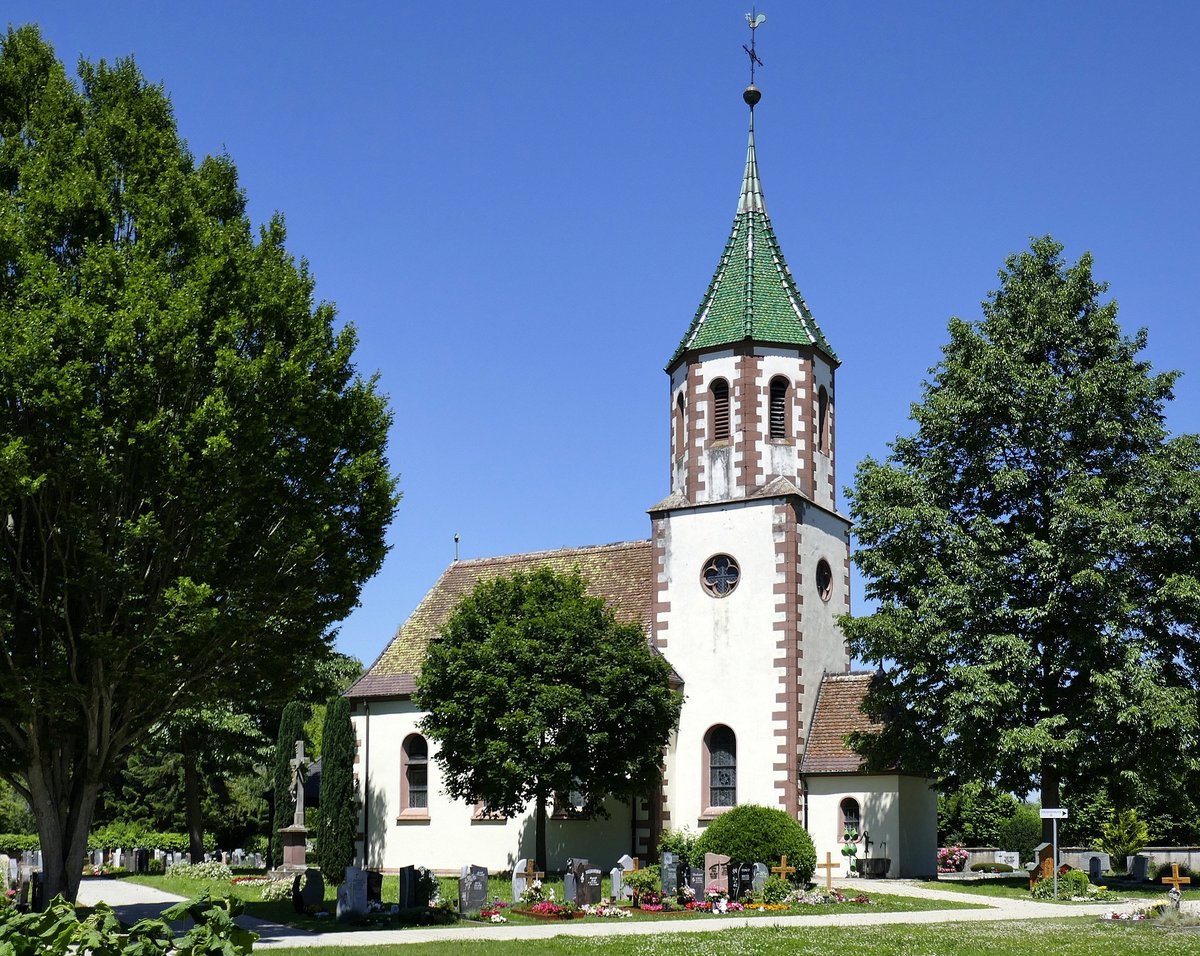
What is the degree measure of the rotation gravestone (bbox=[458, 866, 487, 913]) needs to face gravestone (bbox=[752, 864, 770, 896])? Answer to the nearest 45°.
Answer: approximately 135° to its left

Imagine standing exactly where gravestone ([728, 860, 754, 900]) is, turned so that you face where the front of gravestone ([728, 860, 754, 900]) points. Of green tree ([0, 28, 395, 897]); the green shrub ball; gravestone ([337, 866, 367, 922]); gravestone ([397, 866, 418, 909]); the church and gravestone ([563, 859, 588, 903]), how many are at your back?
2

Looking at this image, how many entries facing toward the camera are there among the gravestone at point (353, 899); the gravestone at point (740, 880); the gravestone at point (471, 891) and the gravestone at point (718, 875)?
4

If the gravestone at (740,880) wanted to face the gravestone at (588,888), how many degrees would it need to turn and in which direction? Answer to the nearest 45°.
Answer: approximately 45° to its right

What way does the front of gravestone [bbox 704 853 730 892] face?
toward the camera

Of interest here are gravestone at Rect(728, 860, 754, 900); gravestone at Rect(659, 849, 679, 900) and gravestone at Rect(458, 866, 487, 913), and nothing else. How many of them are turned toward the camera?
3

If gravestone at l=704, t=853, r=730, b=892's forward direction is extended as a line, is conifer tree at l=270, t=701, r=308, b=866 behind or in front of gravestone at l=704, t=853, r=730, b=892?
behind

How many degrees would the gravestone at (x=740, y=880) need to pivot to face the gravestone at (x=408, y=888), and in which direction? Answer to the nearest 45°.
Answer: approximately 45° to its right

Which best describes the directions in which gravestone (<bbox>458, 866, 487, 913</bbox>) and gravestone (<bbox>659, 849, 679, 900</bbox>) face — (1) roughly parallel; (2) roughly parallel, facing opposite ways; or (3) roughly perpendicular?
roughly parallel

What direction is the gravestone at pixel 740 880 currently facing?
toward the camera

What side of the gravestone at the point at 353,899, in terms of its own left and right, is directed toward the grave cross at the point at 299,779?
back

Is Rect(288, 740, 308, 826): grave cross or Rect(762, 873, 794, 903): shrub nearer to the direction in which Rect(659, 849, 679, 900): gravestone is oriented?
the shrub

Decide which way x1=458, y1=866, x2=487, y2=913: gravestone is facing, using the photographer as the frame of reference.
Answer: facing the viewer
